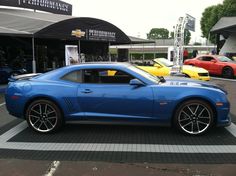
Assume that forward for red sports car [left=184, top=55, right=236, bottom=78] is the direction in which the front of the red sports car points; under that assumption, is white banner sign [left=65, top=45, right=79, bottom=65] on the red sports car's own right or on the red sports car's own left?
on the red sports car's own right

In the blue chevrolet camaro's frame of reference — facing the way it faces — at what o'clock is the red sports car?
The red sports car is roughly at 10 o'clock from the blue chevrolet camaro.

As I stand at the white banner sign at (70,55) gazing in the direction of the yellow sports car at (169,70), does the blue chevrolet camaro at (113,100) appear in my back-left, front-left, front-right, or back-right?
front-right

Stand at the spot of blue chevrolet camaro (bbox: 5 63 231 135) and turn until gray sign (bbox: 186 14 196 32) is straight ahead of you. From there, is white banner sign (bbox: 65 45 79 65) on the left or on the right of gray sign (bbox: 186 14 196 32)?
left

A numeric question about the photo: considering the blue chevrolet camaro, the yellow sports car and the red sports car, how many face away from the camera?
0

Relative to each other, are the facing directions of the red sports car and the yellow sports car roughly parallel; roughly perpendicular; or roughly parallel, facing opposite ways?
roughly parallel

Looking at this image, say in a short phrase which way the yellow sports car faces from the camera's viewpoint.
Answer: facing the viewer and to the right of the viewer

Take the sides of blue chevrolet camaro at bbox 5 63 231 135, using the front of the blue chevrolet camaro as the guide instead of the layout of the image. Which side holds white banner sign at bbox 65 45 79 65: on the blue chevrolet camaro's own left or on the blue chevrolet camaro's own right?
on the blue chevrolet camaro's own left

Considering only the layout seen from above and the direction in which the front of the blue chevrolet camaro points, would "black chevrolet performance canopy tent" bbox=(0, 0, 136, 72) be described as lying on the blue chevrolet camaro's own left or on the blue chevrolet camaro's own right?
on the blue chevrolet camaro's own left

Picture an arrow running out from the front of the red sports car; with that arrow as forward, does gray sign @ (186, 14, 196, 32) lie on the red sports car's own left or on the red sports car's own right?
on the red sports car's own right

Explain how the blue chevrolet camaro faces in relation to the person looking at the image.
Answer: facing to the right of the viewer

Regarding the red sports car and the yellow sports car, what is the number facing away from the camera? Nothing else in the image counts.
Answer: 0
